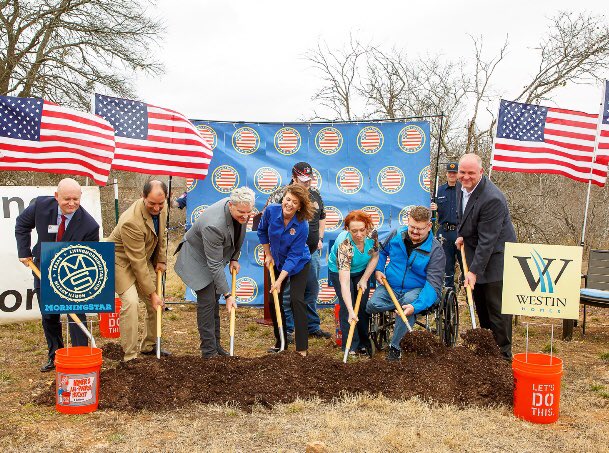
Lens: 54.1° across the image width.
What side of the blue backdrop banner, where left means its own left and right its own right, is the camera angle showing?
front

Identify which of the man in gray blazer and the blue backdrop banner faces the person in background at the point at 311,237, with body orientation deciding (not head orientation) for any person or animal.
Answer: the blue backdrop banner

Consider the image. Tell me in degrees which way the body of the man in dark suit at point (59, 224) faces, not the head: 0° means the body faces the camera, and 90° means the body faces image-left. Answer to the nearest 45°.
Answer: approximately 0°

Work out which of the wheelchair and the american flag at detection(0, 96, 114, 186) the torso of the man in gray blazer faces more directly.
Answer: the wheelchair

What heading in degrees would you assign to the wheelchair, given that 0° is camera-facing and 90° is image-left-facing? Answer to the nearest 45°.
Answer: approximately 45°

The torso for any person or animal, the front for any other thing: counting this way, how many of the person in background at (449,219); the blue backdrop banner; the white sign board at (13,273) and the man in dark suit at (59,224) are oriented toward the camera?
4

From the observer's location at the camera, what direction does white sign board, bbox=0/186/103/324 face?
facing the viewer

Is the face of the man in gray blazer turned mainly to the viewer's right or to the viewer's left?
to the viewer's right

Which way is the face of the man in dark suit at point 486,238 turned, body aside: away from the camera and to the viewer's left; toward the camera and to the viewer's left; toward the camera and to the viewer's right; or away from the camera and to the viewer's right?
toward the camera and to the viewer's left

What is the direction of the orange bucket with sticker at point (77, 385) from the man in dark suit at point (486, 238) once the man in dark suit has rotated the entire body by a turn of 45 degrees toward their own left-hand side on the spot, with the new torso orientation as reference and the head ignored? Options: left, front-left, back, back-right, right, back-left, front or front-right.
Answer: front-right

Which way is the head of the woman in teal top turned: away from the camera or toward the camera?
toward the camera

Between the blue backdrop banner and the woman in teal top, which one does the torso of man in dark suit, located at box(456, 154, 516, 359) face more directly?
the woman in teal top

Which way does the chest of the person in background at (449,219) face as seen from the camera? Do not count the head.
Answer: toward the camera

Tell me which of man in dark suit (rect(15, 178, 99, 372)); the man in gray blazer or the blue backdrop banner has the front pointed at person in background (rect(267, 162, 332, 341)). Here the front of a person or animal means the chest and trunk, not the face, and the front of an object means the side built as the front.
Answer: the blue backdrop banner

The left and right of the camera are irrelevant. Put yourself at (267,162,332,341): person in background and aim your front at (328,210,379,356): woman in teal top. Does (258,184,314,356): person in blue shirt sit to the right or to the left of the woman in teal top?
right

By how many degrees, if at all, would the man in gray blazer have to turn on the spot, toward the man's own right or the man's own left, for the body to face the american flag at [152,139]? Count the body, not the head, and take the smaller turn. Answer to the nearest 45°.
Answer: approximately 135° to the man's own left
